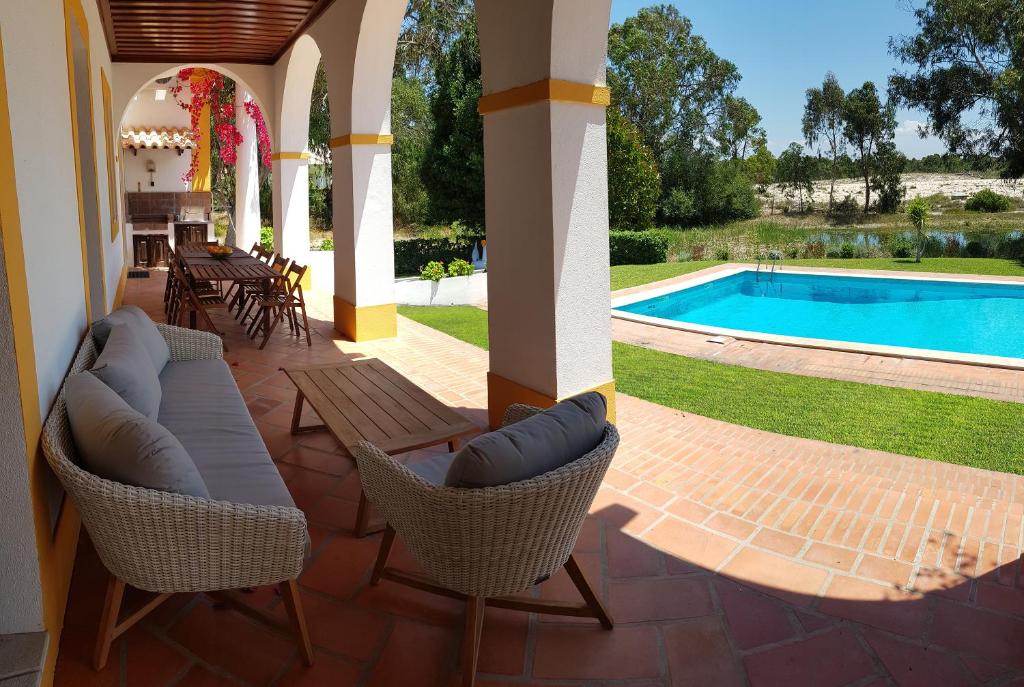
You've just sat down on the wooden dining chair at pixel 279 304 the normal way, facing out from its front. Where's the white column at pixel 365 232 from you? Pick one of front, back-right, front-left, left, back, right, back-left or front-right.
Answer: back

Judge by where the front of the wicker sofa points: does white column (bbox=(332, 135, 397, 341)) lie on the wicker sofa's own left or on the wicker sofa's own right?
on the wicker sofa's own left

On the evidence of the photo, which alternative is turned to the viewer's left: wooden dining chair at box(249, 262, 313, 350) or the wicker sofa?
the wooden dining chair

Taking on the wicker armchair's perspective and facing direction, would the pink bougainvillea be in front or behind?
in front

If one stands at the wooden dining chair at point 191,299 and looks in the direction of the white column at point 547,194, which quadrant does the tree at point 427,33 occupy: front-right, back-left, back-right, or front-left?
back-left

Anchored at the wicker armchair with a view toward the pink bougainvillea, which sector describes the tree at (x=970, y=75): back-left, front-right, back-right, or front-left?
front-right

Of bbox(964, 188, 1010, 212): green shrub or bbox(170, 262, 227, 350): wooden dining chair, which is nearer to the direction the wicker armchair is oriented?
the wooden dining chair

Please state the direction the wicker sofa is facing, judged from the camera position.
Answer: facing to the right of the viewer

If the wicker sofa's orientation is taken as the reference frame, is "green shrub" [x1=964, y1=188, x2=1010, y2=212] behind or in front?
in front

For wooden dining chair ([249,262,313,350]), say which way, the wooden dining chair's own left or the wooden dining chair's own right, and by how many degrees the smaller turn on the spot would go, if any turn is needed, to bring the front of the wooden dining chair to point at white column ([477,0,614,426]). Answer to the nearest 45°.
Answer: approximately 90° to the wooden dining chair's own left

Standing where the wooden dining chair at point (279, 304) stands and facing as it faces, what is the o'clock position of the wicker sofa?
The wicker sofa is roughly at 9 o'clock from the wooden dining chair.

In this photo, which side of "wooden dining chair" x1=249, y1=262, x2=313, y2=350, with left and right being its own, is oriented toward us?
left

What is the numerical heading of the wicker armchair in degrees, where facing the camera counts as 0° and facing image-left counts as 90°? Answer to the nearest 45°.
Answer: approximately 135°

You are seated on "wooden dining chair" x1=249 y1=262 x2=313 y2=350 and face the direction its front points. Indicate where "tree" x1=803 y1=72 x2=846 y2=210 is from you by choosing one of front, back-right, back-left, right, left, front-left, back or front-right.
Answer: back-right

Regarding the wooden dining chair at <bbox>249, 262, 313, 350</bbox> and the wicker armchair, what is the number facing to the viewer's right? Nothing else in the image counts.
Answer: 0

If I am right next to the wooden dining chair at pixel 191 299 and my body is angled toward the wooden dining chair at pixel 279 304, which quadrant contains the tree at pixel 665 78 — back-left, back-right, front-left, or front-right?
front-left

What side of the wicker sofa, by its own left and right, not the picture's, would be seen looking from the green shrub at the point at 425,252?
left

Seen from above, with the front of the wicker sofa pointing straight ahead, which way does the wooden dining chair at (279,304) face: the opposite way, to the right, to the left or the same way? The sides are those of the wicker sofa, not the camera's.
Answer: the opposite way
